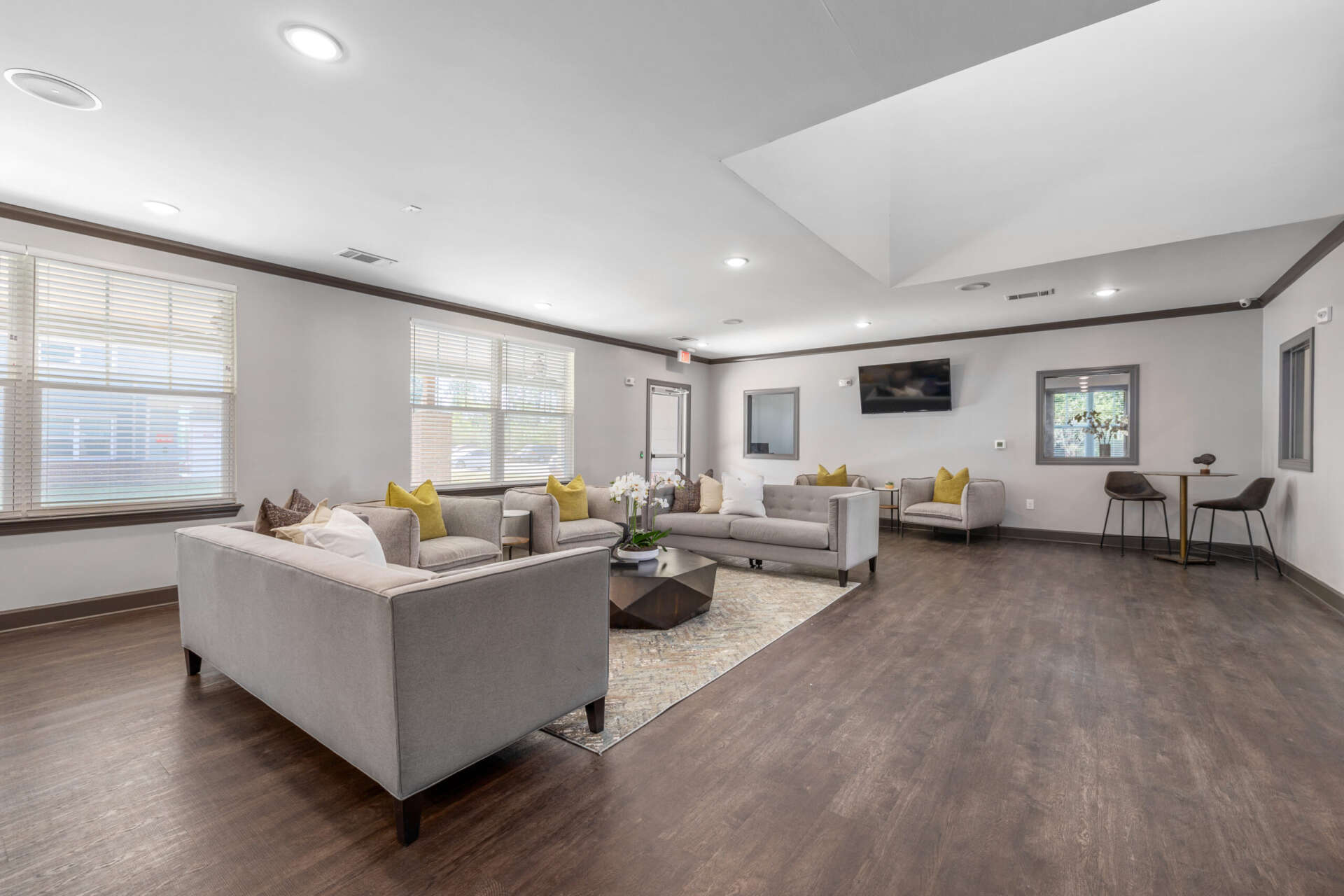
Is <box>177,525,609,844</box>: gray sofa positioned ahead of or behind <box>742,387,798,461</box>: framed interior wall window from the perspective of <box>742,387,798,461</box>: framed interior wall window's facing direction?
ahead

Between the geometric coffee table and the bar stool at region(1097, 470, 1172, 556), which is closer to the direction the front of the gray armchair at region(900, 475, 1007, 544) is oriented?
the geometric coffee table

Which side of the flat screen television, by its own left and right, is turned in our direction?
front

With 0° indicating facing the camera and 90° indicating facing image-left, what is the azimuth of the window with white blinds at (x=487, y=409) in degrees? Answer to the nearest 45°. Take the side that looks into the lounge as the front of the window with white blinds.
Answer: approximately 315°

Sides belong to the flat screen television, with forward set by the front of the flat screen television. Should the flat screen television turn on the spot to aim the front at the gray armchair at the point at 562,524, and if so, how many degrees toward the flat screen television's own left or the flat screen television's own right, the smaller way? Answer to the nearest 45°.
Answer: approximately 45° to the flat screen television's own right

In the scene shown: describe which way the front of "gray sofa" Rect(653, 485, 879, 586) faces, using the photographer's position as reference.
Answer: facing the viewer and to the left of the viewer

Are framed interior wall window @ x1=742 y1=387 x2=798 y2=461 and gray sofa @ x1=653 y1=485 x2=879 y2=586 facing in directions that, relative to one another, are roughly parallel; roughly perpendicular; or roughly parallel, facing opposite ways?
roughly parallel

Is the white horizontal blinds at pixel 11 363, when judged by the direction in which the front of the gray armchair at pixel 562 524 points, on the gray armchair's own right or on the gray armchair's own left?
on the gray armchair's own right

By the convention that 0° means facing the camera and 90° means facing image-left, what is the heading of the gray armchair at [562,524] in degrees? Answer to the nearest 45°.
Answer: approximately 315°

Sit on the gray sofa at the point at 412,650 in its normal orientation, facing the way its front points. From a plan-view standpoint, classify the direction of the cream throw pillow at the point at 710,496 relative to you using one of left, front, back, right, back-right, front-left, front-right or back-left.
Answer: front

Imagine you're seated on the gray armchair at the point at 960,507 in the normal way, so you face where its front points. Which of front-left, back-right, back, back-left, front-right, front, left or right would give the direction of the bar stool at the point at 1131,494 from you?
back-left

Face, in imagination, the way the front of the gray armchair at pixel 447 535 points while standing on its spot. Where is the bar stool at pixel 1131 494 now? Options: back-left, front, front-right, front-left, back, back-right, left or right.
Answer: front-left
